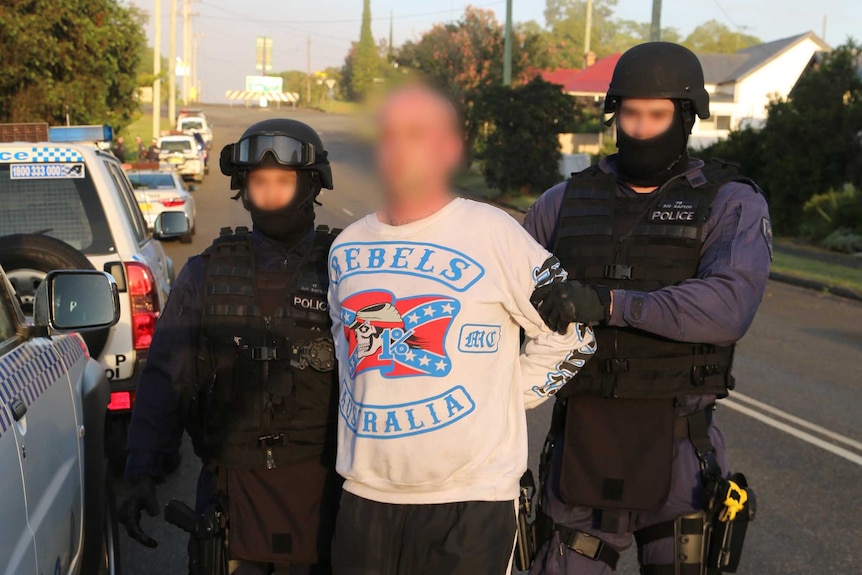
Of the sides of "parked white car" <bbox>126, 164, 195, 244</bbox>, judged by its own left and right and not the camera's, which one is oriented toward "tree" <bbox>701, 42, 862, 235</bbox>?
right

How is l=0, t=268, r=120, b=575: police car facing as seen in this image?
away from the camera

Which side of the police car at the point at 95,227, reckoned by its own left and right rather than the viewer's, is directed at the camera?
back

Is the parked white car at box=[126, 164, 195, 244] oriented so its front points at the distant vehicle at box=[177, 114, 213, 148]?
yes

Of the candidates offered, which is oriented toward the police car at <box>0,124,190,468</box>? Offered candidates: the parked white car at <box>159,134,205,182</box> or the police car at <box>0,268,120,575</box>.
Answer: the police car at <box>0,268,120,575</box>

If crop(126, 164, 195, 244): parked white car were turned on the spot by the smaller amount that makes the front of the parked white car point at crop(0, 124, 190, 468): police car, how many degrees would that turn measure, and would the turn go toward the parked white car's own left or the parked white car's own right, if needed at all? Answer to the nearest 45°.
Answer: approximately 180°

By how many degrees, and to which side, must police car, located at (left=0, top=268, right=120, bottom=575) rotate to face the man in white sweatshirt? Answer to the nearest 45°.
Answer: approximately 135° to its right

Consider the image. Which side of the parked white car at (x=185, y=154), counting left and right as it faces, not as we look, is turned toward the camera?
back

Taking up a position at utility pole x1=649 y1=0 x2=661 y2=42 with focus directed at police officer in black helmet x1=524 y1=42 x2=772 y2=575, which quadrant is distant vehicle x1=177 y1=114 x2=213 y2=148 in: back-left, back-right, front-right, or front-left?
back-right

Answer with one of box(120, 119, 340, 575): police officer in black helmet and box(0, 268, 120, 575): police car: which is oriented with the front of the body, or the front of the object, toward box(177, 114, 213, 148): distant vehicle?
the police car

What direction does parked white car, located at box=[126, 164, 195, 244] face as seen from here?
away from the camera

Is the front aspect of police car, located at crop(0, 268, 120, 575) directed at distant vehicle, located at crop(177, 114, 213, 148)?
yes
